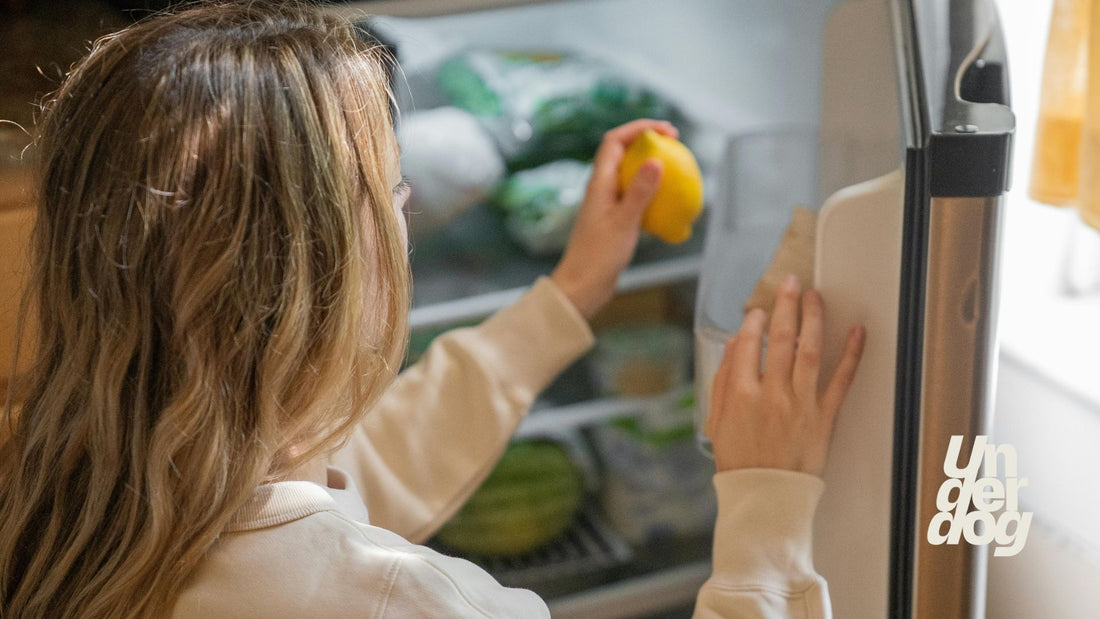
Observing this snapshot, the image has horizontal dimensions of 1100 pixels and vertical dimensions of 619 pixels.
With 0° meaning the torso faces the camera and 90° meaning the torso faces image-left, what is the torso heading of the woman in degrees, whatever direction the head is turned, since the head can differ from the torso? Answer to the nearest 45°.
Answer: approximately 225°

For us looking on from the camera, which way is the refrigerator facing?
facing the viewer and to the right of the viewer

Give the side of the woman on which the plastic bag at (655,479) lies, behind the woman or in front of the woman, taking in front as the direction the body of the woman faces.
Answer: in front

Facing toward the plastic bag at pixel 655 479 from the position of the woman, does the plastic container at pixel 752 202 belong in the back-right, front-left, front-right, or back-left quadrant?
front-right

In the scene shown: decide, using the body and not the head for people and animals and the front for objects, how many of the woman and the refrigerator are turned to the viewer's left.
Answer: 0

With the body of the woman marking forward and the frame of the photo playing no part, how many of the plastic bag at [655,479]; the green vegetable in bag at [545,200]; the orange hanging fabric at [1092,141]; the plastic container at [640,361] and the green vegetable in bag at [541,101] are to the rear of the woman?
0

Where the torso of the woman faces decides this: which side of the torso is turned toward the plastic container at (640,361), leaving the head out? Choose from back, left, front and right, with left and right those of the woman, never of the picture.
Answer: front

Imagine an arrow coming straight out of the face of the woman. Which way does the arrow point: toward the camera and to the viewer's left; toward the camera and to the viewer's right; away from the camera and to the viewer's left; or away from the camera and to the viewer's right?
away from the camera and to the viewer's right
